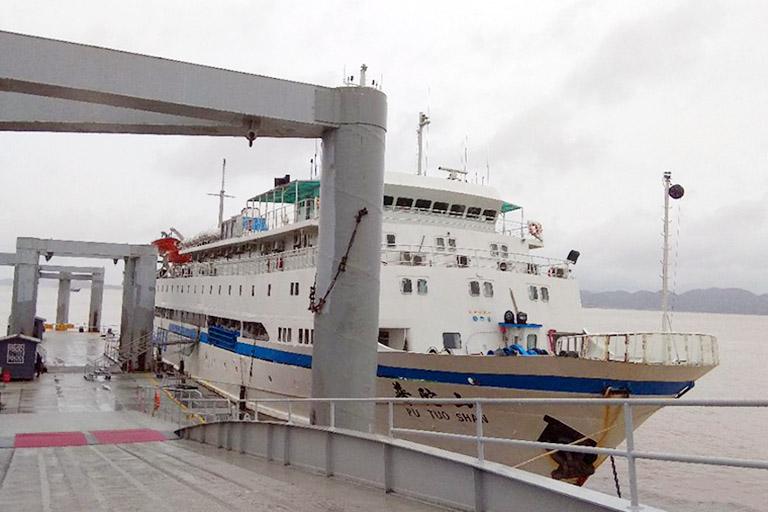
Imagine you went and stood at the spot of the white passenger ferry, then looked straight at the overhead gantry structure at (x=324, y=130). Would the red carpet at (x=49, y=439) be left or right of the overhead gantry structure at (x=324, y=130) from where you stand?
right

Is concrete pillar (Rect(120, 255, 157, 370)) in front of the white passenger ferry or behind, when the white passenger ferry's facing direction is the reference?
behind

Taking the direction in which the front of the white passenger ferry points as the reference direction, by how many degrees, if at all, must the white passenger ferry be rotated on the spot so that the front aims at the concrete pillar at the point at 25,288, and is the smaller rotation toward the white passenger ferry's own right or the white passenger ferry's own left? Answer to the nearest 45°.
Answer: approximately 180°

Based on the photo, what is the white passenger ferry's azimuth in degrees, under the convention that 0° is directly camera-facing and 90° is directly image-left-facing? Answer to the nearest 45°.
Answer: approximately 315°
